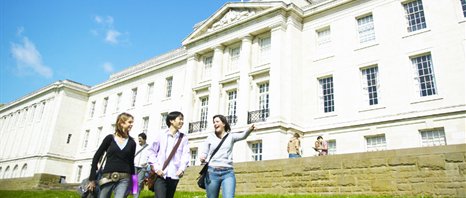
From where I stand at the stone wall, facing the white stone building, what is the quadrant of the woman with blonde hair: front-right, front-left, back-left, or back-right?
back-left

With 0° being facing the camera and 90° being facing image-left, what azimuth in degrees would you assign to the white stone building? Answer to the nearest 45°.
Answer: approximately 45°

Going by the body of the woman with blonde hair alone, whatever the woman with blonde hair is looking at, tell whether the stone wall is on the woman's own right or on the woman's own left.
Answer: on the woman's own left

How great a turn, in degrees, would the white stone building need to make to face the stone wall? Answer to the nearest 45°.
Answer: approximately 45° to its left

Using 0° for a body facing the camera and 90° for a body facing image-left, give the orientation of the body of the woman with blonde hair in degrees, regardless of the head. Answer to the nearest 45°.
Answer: approximately 0°

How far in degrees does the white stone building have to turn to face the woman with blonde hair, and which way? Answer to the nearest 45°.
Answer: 0° — it already faces them
